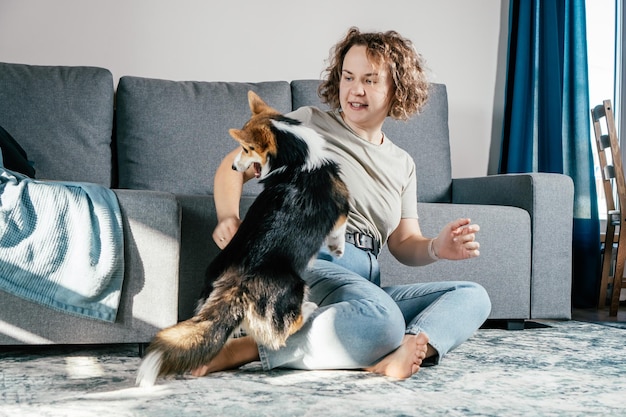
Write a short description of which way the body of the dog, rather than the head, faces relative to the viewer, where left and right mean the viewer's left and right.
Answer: facing away from the viewer and to the right of the viewer

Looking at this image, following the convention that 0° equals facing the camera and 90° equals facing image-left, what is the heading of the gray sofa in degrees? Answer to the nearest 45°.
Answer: approximately 0°

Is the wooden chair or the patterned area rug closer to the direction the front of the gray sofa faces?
the patterned area rug

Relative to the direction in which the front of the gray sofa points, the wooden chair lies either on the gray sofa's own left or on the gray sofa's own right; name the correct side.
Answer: on the gray sofa's own left

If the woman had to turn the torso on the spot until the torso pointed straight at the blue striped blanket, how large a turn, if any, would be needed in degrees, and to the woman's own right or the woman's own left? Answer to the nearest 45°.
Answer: approximately 90° to the woman's own right
